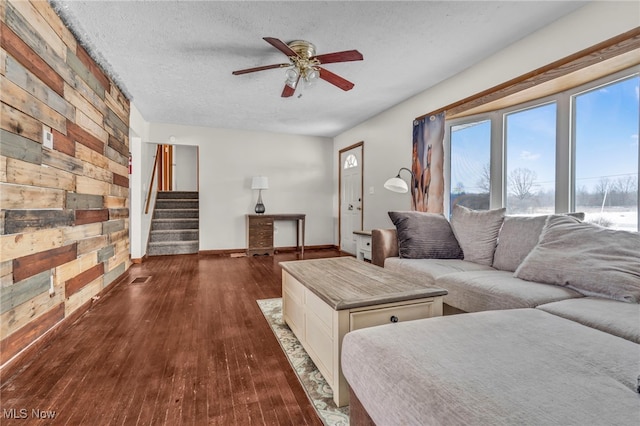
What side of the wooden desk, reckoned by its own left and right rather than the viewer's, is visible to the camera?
front

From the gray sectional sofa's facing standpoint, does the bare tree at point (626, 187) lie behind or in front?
behind

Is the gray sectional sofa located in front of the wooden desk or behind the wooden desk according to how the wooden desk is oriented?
in front

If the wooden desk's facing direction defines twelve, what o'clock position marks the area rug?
The area rug is roughly at 12 o'clock from the wooden desk.

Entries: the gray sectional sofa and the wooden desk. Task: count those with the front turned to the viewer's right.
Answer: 0

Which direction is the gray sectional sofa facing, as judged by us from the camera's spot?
facing the viewer and to the left of the viewer

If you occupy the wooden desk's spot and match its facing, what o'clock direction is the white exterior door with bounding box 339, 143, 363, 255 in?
The white exterior door is roughly at 9 o'clock from the wooden desk.

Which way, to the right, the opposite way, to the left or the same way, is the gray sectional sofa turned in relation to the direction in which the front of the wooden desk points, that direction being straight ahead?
to the right

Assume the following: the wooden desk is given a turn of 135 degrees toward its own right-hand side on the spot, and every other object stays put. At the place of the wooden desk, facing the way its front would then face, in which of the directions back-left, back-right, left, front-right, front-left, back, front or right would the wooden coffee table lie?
back-left

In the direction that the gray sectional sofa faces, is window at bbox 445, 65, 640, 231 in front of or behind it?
behind
